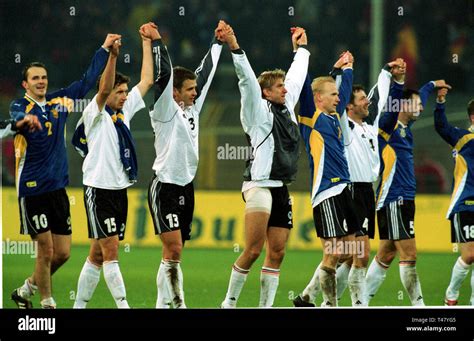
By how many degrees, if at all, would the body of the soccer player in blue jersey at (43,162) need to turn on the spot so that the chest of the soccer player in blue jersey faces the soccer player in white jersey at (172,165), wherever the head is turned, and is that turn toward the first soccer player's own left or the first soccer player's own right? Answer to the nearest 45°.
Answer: approximately 45° to the first soccer player's own left

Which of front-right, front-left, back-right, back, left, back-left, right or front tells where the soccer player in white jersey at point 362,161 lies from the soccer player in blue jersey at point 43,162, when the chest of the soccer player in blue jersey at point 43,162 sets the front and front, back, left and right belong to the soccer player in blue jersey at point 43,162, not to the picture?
front-left

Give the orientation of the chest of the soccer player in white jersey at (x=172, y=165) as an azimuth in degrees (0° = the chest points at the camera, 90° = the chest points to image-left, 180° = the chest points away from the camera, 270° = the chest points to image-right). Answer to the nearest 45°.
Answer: approximately 315°

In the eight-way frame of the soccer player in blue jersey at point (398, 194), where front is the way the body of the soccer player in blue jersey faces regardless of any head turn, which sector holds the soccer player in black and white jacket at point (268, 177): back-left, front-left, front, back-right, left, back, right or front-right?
right

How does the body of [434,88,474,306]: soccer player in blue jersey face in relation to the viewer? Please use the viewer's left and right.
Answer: facing the viewer and to the right of the viewer

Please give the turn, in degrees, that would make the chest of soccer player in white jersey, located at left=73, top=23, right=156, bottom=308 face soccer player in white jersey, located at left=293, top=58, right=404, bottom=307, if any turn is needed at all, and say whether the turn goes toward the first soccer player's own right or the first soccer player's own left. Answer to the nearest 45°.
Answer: approximately 45° to the first soccer player's own left

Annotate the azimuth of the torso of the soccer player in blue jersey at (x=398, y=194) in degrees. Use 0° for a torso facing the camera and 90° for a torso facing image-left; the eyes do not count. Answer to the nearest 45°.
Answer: approximately 315°

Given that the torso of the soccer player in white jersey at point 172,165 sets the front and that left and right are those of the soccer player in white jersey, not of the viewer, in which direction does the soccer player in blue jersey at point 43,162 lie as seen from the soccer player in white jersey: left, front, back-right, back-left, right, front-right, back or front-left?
back-right
